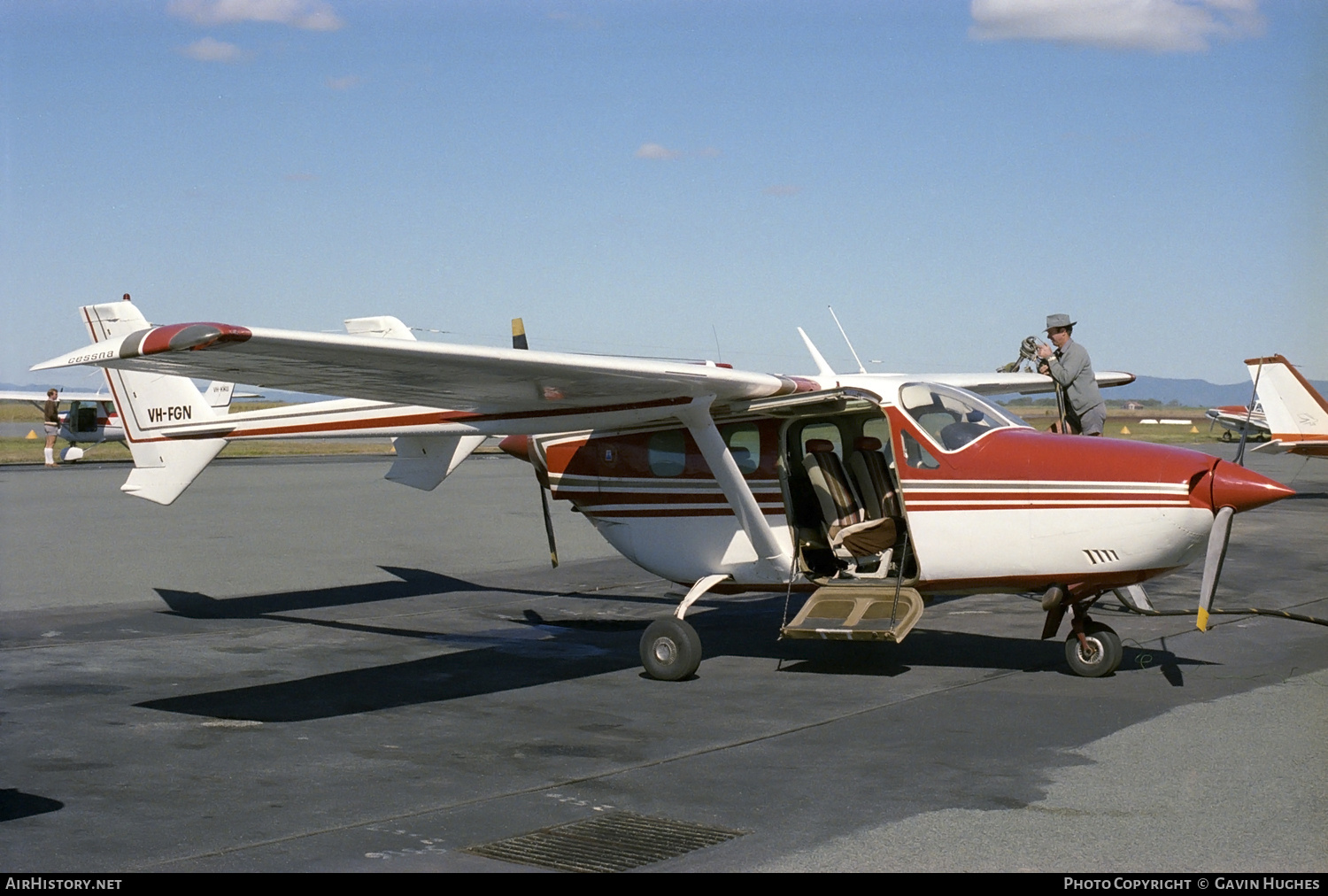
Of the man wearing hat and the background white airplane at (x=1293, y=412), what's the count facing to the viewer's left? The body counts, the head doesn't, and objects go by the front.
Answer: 1

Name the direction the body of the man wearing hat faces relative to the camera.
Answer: to the viewer's left

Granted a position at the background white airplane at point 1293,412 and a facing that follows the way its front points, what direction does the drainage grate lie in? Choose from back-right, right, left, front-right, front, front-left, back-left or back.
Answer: right

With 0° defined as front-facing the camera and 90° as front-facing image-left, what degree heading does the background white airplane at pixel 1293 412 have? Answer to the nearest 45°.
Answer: approximately 270°

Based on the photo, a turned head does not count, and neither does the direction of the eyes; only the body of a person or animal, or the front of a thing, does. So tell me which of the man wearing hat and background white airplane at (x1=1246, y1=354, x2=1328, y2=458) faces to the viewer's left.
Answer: the man wearing hat

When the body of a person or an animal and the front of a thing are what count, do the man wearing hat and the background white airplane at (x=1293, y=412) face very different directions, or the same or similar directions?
very different directions

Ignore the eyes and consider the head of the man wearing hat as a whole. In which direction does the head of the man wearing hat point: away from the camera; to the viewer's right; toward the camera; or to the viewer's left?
to the viewer's left

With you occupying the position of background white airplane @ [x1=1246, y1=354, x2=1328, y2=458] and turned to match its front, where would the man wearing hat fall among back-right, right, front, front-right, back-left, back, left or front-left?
right
